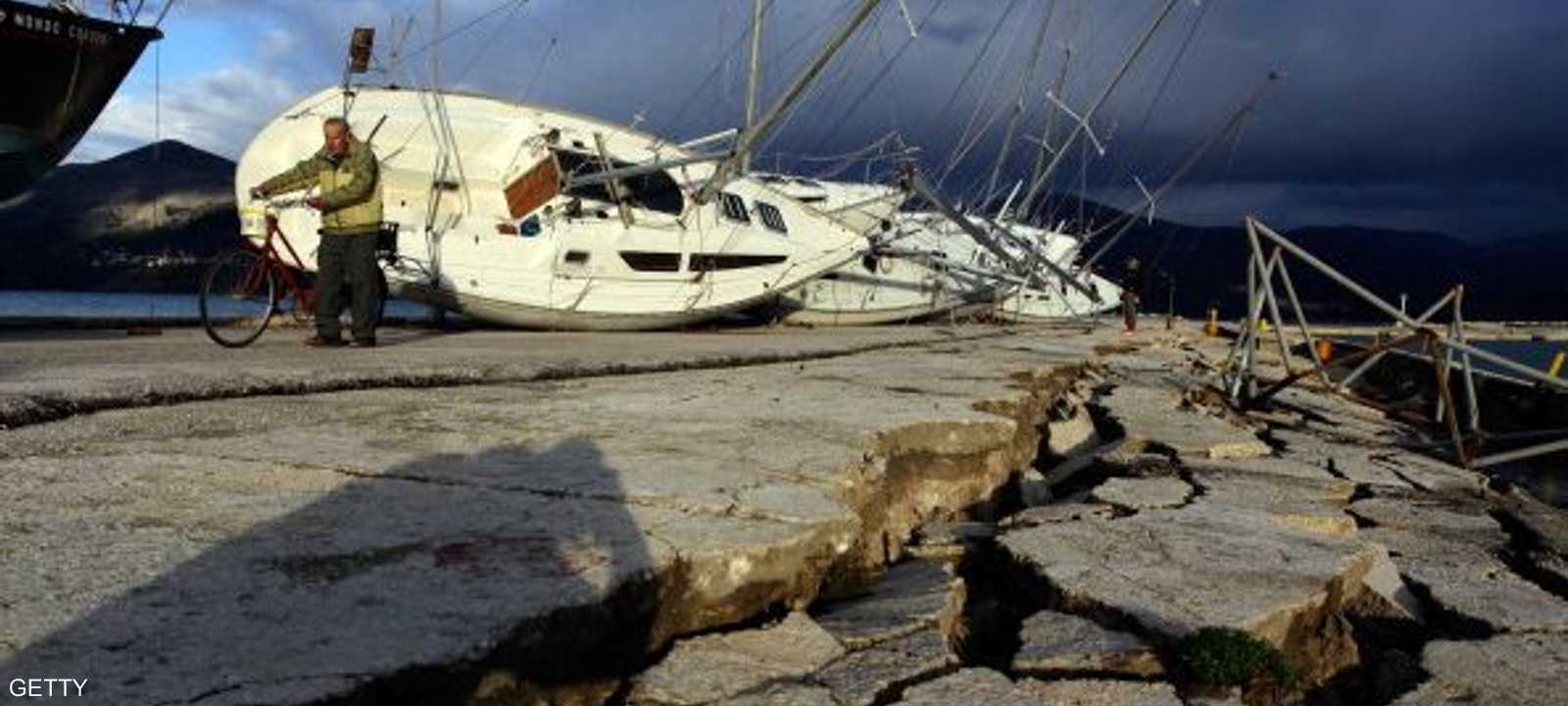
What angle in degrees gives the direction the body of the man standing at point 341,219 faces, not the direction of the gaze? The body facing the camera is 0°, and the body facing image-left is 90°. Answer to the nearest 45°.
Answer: approximately 45°

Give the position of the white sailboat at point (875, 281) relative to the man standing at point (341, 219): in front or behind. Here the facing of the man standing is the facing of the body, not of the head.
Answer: behind

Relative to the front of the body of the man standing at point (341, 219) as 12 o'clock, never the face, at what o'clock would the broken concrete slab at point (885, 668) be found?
The broken concrete slab is roughly at 10 o'clock from the man standing.

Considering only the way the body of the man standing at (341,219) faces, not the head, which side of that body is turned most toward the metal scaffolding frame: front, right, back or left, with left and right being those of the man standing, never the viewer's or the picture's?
left

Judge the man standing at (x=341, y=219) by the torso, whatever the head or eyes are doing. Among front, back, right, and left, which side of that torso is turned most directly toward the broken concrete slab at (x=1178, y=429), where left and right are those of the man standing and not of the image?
left

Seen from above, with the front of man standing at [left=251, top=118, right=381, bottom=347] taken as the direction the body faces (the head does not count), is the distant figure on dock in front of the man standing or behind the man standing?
behind

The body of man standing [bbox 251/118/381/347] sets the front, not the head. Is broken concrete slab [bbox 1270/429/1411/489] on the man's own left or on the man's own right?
on the man's own left

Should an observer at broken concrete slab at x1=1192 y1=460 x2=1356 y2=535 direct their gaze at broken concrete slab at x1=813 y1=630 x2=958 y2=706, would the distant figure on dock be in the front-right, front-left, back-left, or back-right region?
back-right

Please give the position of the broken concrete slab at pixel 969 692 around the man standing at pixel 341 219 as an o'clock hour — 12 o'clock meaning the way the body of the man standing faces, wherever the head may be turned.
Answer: The broken concrete slab is roughly at 10 o'clock from the man standing.

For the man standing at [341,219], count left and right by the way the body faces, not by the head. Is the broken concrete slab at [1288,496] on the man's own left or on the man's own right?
on the man's own left

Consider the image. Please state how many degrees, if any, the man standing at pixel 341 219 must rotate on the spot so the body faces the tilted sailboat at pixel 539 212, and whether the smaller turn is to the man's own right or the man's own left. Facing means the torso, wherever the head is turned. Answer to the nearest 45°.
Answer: approximately 180°

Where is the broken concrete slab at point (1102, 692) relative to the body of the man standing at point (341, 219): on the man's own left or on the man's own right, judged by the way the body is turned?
on the man's own left

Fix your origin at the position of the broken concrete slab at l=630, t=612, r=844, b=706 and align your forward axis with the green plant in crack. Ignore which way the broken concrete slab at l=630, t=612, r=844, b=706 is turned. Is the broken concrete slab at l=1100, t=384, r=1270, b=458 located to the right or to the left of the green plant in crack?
left

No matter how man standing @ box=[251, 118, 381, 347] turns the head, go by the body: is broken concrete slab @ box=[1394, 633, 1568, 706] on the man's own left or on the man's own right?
on the man's own left

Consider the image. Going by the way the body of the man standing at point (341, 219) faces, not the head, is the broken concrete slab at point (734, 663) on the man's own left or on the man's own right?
on the man's own left
